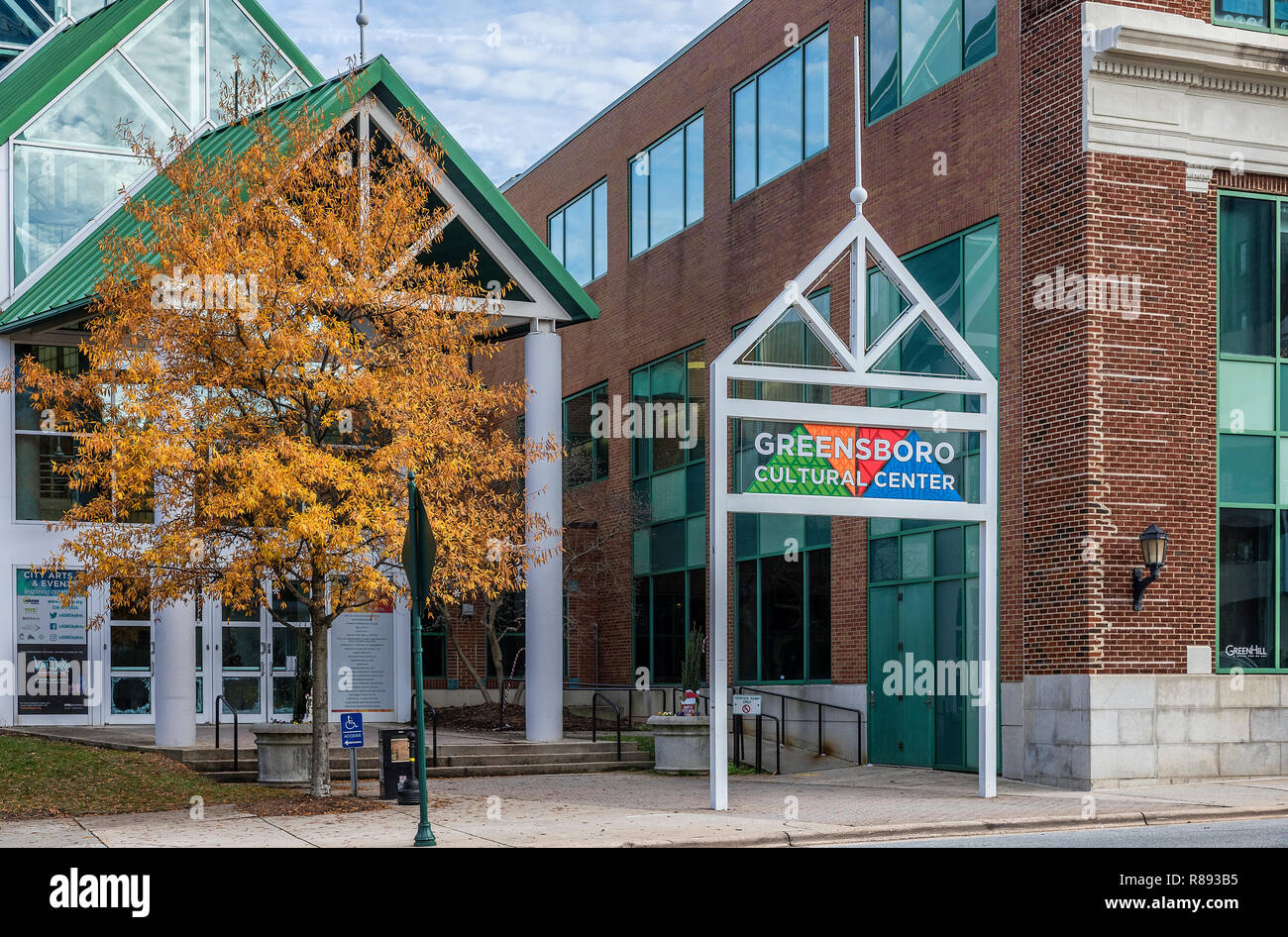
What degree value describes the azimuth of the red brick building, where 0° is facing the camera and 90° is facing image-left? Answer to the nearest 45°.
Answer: approximately 0°

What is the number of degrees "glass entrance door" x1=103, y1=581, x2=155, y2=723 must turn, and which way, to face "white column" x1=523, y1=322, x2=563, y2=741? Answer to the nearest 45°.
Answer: approximately 45° to its left

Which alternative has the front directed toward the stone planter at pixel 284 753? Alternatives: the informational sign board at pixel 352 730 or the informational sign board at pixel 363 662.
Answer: the informational sign board at pixel 363 662

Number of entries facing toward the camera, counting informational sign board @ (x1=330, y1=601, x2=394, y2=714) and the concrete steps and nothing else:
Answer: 2

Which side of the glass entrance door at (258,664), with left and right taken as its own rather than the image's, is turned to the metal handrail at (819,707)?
left

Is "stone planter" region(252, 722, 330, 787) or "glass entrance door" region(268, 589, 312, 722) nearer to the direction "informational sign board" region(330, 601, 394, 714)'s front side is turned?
the stone planter

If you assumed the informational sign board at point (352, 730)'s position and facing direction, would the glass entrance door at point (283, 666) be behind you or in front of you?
behind

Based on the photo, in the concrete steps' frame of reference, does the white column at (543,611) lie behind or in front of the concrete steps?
behind
